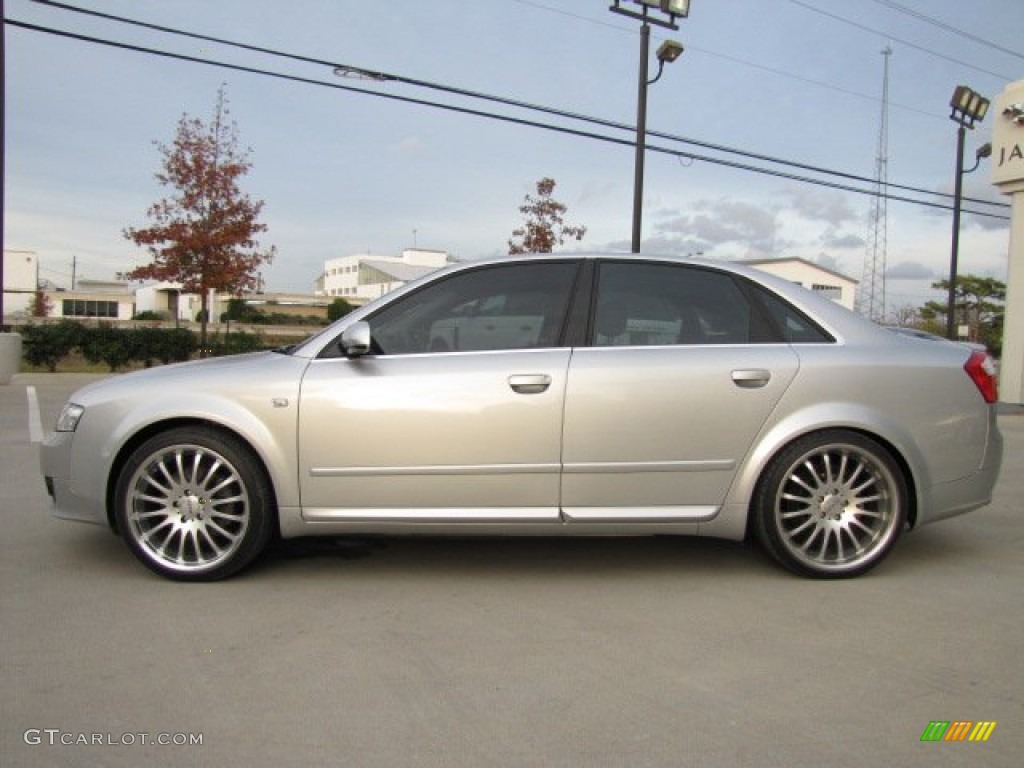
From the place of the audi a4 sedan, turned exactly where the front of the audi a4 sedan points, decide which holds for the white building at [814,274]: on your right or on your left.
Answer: on your right

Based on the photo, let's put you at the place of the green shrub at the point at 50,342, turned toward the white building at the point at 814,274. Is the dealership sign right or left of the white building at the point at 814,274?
right

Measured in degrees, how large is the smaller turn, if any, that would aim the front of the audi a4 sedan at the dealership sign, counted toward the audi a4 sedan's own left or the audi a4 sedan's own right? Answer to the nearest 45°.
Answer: approximately 135° to the audi a4 sedan's own right

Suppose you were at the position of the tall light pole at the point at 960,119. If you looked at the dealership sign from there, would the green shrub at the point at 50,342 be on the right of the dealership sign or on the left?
right

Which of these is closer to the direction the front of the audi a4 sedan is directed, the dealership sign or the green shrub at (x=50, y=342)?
the green shrub

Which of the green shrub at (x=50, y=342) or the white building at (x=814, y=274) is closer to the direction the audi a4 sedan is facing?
the green shrub

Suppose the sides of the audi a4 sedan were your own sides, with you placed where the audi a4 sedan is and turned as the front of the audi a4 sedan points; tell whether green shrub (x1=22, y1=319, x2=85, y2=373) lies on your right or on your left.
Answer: on your right

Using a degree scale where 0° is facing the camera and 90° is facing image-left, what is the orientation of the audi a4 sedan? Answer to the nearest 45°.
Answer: approximately 90°

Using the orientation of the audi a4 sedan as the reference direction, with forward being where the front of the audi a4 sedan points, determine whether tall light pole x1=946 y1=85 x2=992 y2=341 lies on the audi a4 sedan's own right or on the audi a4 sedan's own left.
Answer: on the audi a4 sedan's own right
